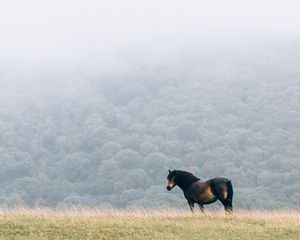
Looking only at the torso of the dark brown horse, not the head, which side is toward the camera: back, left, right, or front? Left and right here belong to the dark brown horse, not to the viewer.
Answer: left
